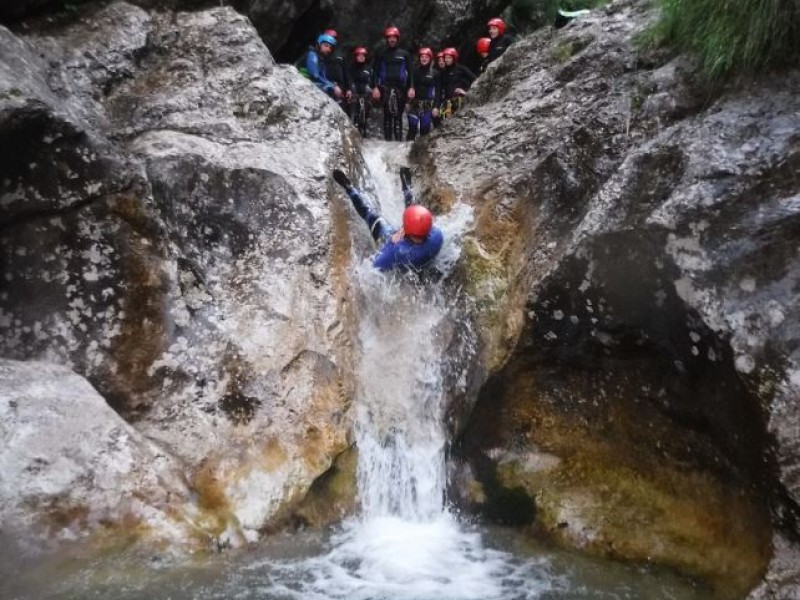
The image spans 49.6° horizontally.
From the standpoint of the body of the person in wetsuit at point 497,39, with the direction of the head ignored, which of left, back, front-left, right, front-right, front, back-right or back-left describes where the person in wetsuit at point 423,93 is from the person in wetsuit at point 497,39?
front-right

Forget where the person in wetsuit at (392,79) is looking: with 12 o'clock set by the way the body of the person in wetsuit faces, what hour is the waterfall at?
The waterfall is roughly at 12 o'clock from the person in wetsuit.

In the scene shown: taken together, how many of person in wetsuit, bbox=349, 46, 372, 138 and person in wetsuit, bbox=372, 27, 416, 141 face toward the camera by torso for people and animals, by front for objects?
2

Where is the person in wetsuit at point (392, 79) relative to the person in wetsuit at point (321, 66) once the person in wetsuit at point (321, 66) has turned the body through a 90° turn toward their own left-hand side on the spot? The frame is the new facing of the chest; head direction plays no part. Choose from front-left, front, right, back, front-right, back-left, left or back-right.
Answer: front

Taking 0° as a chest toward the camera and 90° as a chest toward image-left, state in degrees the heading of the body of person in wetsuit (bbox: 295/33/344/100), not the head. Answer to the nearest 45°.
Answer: approximately 315°

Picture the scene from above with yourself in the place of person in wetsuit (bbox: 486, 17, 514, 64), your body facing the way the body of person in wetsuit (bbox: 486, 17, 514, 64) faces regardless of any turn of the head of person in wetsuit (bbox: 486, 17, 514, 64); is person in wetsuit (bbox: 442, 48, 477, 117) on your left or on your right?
on your right

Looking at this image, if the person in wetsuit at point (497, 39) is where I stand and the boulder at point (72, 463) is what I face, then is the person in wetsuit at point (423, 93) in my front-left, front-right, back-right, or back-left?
front-right

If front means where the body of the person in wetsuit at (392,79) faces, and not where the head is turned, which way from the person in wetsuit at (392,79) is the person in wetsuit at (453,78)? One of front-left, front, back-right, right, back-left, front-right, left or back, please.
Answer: left

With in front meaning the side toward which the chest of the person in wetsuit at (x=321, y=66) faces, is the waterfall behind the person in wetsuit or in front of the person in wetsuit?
in front

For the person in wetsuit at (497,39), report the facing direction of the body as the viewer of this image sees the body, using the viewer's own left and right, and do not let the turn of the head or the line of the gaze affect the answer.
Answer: facing the viewer and to the left of the viewer

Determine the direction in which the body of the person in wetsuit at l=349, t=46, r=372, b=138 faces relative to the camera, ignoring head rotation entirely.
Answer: toward the camera

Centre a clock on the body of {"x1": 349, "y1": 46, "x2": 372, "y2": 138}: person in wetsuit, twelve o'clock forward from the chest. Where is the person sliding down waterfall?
The person sliding down waterfall is roughly at 12 o'clock from the person in wetsuit.

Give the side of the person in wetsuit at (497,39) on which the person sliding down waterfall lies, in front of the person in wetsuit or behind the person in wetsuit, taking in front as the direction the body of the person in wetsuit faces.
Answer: in front

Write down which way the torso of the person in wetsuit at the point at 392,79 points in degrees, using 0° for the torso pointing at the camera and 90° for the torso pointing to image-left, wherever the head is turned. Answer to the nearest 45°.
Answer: approximately 0°

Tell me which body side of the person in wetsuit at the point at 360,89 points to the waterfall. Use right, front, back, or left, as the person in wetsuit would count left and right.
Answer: front

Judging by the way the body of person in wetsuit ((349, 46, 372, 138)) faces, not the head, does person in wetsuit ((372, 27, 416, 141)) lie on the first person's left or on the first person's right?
on the first person's left
